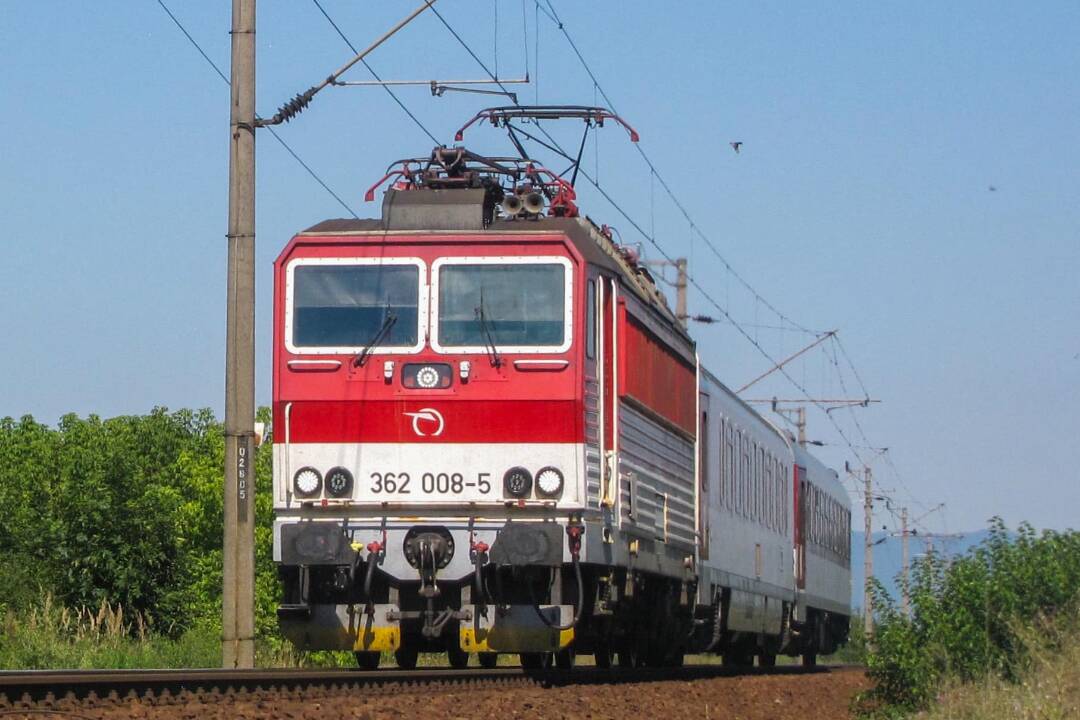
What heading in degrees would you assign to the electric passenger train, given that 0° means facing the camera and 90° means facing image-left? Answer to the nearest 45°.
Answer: approximately 0°

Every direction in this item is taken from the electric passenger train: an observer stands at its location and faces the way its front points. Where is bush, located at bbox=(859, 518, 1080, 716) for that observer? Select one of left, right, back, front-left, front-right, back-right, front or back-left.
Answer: front-left
